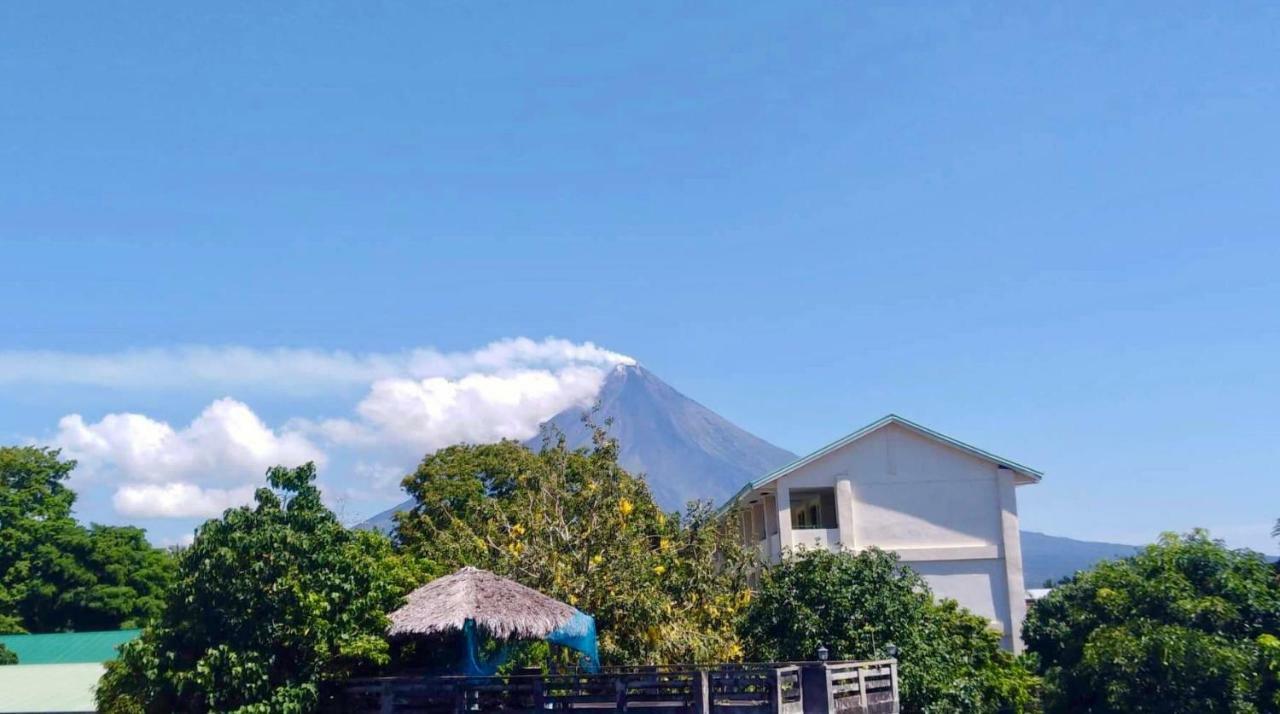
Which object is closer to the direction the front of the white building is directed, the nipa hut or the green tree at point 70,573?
the green tree

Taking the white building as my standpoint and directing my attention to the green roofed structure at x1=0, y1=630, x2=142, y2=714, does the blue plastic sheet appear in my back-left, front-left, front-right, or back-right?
front-left

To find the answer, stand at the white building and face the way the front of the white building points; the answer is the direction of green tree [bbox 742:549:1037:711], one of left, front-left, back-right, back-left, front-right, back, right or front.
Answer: left

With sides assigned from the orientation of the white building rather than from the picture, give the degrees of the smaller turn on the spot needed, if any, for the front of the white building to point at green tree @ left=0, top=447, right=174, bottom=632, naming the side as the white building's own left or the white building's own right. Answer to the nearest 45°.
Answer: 0° — it already faces it

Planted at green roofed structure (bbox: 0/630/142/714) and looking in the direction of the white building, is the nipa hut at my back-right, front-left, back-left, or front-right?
front-right

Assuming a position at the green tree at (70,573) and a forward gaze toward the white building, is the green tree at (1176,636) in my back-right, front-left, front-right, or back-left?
front-right

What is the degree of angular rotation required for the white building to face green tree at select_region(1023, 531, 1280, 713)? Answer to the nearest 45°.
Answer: approximately 90° to its left

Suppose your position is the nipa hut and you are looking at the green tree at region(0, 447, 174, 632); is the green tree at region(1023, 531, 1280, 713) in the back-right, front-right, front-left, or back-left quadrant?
back-right

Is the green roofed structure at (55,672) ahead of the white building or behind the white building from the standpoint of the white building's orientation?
ahead

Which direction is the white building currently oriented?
to the viewer's left
